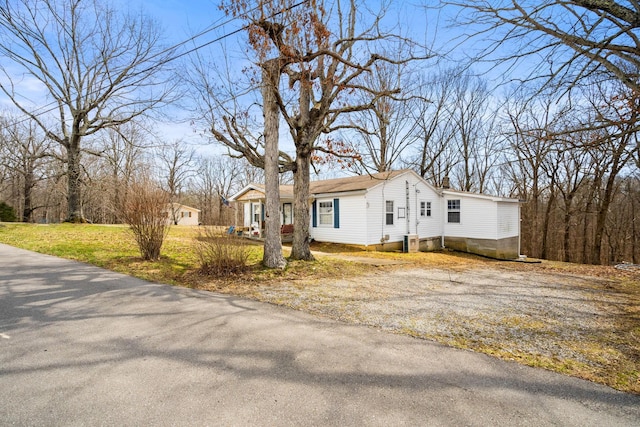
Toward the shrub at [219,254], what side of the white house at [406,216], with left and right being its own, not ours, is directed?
front

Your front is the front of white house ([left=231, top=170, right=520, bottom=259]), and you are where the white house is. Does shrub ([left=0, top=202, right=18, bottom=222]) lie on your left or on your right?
on your right

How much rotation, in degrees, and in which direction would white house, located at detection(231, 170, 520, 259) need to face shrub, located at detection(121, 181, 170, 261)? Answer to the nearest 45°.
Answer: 0° — it already faces it

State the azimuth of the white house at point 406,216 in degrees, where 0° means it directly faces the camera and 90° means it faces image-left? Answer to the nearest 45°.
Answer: approximately 45°
